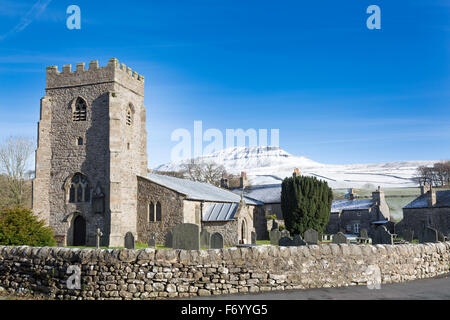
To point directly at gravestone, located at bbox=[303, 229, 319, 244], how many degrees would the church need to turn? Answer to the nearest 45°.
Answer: approximately 90° to its left

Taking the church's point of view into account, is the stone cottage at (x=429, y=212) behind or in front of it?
behind

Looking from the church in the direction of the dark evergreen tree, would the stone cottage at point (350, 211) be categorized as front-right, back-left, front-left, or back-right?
front-left

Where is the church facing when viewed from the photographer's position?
facing the viewer and to the left of the viewer

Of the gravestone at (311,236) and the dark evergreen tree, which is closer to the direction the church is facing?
the gravestone

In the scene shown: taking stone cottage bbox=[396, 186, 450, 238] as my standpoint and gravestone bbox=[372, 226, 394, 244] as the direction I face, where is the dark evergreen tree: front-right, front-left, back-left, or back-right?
front-right

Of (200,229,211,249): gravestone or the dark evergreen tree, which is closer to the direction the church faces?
the gravestone

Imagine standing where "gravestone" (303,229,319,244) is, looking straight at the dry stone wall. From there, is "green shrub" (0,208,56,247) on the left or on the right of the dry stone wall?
right

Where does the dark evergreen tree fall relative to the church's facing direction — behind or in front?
behind
